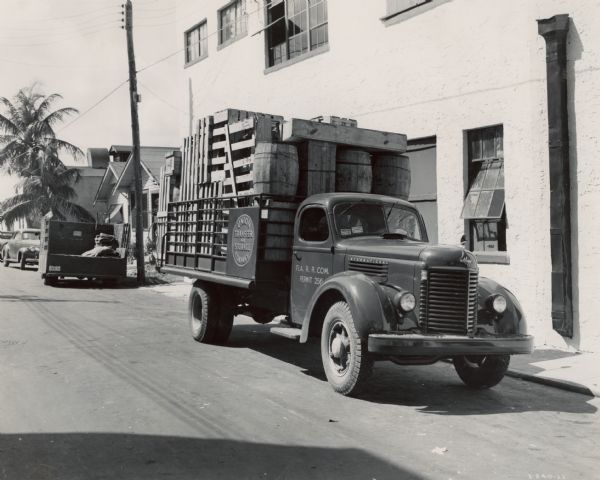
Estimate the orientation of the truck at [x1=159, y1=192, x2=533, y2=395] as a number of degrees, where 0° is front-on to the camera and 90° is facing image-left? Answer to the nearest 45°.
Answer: approximately 315°

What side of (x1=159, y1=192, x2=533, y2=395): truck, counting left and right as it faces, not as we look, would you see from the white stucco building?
left

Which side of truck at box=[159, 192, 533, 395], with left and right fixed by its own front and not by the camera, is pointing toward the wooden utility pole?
back

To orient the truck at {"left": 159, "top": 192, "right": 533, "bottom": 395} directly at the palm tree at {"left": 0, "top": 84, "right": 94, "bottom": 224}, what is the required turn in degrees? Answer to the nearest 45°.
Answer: approximately 180°

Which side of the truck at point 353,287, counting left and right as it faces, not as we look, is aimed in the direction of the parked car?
back

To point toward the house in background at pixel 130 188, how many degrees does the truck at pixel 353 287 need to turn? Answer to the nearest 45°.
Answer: approximately 180°

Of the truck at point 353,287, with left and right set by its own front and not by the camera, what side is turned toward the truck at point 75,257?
back

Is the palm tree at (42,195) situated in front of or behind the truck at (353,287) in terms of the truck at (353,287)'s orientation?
behind
